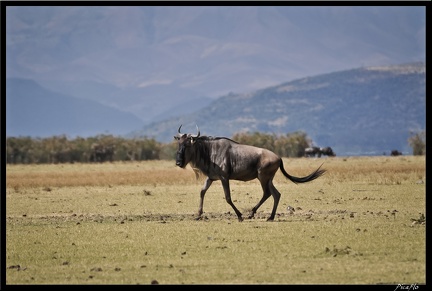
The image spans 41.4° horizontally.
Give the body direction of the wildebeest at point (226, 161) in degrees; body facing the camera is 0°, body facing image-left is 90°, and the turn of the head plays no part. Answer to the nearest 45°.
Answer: approximately 90°
